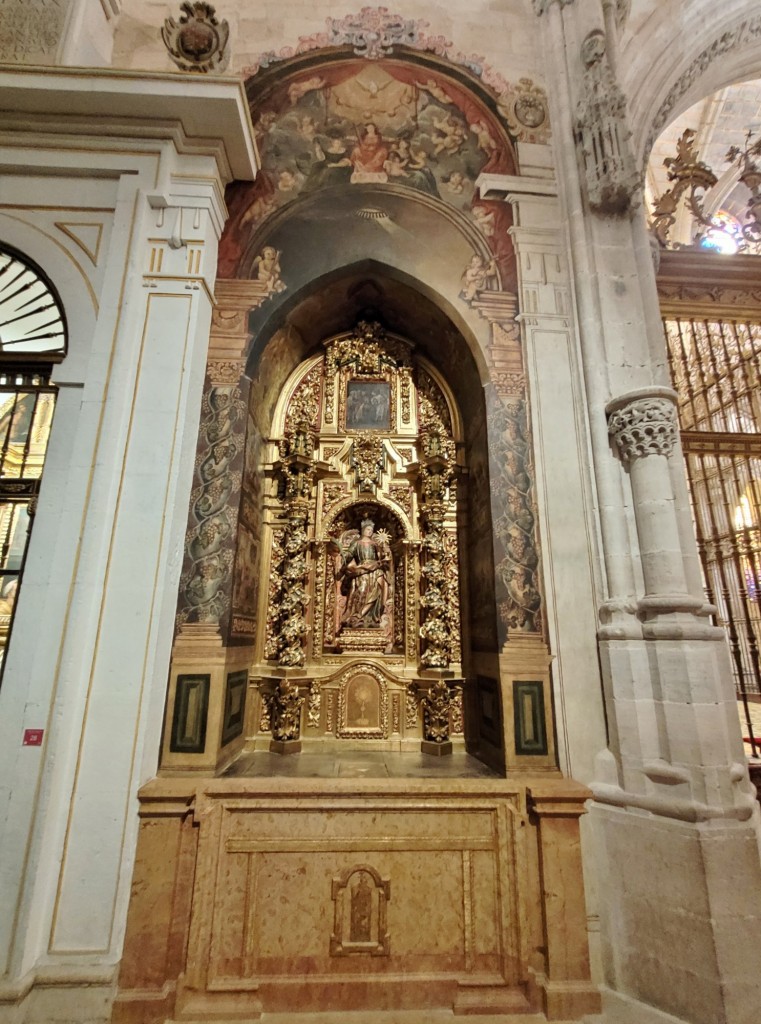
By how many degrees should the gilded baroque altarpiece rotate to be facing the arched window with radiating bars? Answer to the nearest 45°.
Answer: approximately 45° to its right

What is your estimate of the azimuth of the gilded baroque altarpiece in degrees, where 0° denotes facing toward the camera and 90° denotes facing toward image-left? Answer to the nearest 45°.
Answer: approximately 0°

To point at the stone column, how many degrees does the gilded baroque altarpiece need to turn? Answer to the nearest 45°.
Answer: approximately 45° to its left
